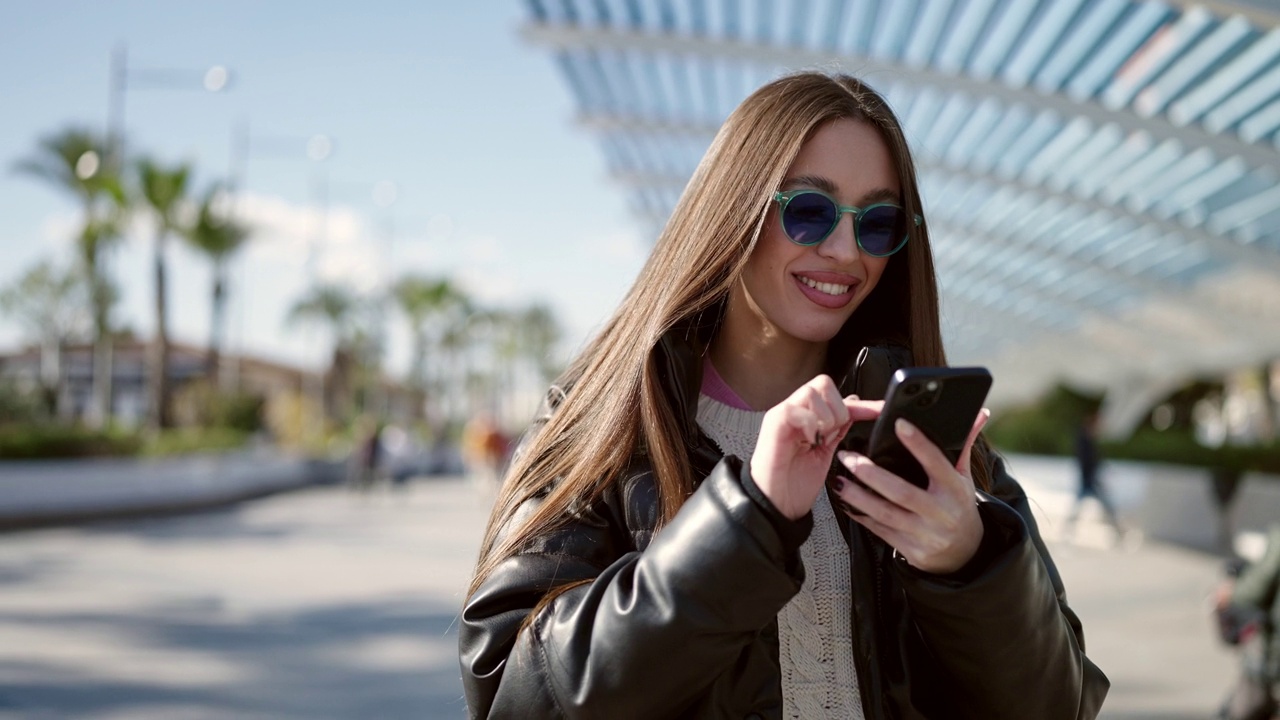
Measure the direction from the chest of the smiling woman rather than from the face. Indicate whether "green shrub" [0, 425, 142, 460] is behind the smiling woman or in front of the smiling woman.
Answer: behind

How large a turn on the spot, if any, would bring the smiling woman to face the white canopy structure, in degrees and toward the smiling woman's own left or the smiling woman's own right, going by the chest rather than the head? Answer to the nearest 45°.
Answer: approximately 135° to the smiling woman's own left

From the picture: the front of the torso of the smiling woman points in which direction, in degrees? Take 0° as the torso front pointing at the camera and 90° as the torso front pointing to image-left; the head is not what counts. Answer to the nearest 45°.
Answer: approximately 315°

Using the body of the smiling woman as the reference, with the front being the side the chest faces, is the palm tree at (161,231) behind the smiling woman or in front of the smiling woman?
behind

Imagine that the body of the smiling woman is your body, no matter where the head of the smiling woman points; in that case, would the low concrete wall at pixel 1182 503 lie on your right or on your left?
on your left

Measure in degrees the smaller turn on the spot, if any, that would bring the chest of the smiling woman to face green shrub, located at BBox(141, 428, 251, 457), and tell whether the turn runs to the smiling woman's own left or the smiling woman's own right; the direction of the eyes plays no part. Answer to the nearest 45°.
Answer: approximately 180°

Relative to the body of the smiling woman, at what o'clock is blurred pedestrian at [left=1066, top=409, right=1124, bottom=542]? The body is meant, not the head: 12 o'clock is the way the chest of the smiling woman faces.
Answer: The blurred pedestrian is roughly at 8 o'clock from the smiling woman.

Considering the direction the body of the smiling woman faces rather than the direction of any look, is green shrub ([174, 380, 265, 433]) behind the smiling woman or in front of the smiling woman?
behind

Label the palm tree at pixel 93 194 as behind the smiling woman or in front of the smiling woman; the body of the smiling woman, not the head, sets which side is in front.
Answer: behind
